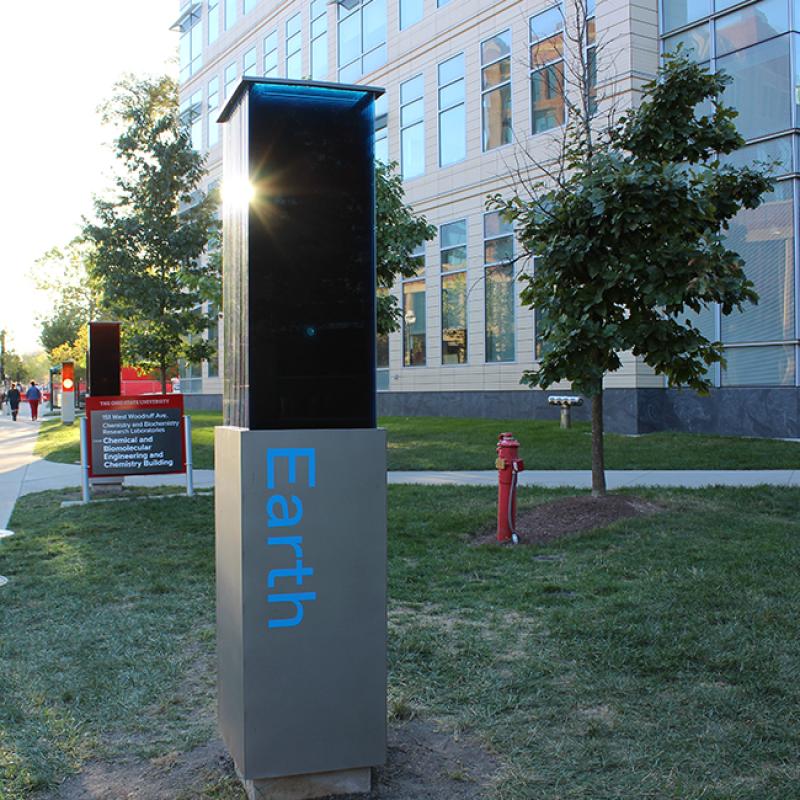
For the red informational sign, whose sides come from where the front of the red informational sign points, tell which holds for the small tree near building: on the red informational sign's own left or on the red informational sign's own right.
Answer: on the red informational sign's own left

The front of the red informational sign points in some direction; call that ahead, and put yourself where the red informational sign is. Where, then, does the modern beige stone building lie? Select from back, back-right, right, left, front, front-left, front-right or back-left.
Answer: back-left

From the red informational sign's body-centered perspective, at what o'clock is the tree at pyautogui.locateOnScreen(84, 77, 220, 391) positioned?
The tree is roughly at 6 o'clock from the red informational sign.

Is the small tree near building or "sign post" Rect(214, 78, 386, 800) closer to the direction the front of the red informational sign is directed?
the sign post

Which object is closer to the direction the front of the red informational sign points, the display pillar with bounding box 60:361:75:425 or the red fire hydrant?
the red fire hydrant

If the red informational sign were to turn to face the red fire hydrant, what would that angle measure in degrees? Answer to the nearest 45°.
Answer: approximately 45° to its left

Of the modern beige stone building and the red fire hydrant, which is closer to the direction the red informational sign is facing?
the red fire hydrant

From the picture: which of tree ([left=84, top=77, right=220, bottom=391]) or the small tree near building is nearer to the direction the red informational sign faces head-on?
the small tree near building

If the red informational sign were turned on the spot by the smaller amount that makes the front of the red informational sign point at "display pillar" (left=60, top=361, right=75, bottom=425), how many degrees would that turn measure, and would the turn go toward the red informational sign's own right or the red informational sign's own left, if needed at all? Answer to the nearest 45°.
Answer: approximately 180°

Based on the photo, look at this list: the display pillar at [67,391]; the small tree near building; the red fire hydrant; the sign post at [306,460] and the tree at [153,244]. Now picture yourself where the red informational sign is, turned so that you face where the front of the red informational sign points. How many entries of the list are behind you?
2

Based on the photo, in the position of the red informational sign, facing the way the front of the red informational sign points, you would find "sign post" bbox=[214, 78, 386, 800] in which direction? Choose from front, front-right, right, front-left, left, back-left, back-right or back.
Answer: front

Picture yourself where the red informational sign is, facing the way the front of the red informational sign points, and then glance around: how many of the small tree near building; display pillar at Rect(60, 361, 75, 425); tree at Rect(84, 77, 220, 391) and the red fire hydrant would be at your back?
2

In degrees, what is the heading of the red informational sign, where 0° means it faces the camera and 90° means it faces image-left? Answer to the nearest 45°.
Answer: approximately 0°
